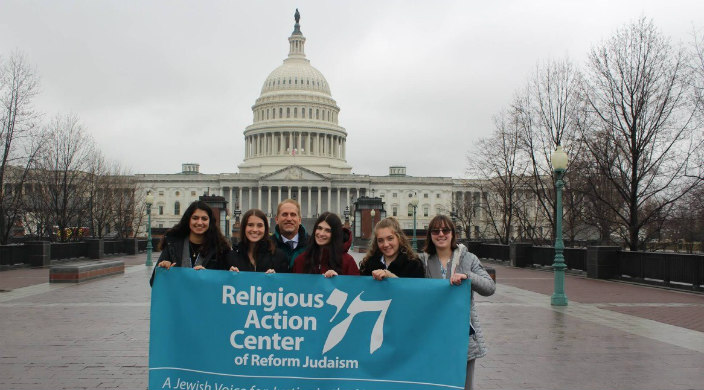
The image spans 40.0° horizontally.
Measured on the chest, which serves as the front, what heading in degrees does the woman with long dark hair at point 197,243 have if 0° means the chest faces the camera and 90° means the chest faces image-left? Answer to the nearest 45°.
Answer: approximately 0°

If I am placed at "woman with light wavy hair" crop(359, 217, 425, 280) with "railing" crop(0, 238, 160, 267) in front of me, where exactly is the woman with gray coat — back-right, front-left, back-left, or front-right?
back-right

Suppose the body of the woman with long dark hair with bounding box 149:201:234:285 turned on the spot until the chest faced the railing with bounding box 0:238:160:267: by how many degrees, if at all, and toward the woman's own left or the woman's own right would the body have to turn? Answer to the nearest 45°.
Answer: approximately 180°

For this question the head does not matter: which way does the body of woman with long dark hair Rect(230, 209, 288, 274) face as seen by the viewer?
toward the camera

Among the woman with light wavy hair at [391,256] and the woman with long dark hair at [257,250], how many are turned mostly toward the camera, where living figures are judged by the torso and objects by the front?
2

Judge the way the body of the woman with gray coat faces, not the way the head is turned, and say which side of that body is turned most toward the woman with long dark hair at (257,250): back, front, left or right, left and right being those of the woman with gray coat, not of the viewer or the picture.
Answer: right

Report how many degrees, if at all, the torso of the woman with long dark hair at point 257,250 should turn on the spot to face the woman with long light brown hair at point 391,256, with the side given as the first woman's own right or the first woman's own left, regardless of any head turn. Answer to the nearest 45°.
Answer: approximately 45° to the first woman's own left

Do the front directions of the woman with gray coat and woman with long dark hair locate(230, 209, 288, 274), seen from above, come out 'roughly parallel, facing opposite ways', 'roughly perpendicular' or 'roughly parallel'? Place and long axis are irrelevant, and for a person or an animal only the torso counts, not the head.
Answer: roughly parallel
